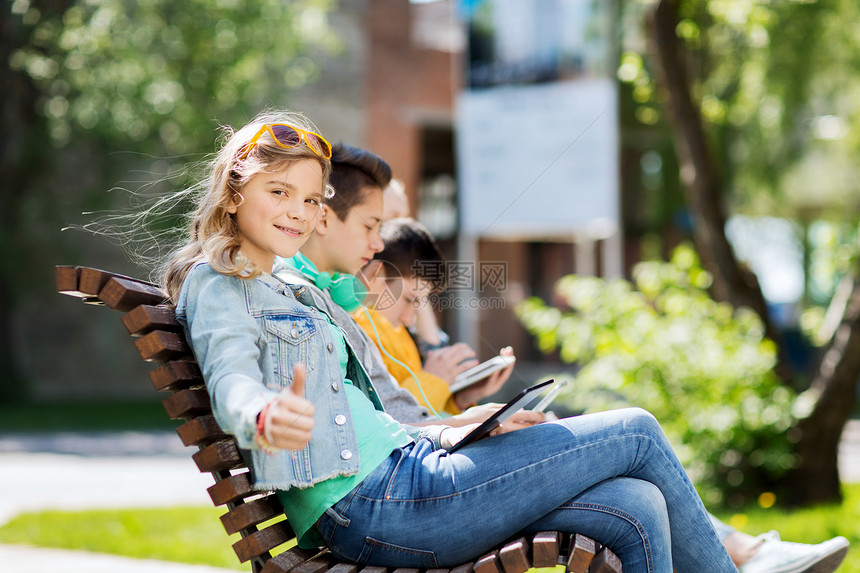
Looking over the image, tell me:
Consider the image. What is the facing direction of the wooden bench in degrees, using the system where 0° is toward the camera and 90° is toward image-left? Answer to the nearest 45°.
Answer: approximately 270°

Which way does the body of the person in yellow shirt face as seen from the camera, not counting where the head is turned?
to the viewer's right

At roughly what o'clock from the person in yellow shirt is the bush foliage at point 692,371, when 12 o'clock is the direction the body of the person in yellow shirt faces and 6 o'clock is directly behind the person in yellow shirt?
The bush foliage is roughly at 10 o'clock from the person in yellow shirt.

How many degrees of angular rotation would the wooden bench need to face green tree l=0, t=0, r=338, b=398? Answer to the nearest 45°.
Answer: approximately 90° to its left

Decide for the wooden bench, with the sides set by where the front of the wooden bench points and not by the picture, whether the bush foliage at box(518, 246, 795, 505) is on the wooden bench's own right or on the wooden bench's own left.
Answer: on the wooden bench's own left

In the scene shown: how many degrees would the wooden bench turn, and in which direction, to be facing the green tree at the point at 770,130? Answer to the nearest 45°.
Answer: approximately 45° to its left

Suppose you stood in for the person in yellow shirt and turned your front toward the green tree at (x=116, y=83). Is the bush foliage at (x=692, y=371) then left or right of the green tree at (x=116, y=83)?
right

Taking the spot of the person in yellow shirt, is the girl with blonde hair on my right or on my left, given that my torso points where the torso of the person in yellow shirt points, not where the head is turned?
on my right

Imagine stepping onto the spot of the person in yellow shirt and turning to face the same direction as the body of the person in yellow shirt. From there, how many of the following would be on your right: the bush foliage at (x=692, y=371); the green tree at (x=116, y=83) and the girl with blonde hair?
1

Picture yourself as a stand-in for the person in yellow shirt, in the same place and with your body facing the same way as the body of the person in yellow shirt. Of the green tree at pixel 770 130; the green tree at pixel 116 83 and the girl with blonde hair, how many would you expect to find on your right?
1
